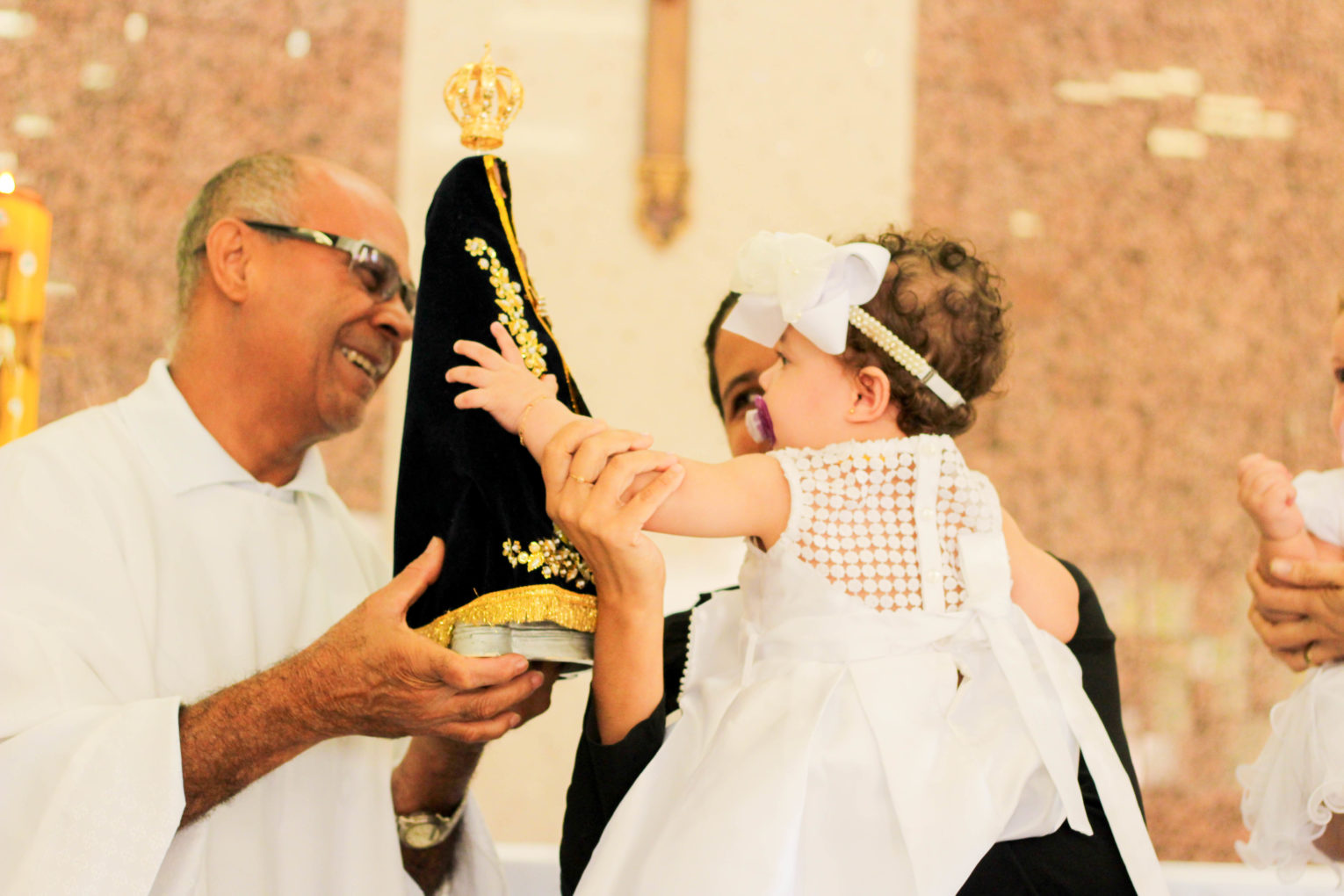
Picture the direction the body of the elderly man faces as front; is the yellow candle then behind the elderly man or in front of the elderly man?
behind

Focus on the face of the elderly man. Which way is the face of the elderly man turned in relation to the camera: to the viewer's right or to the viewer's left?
to the viewer's right

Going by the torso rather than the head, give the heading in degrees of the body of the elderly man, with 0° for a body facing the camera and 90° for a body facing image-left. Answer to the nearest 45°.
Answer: approximately 315°
